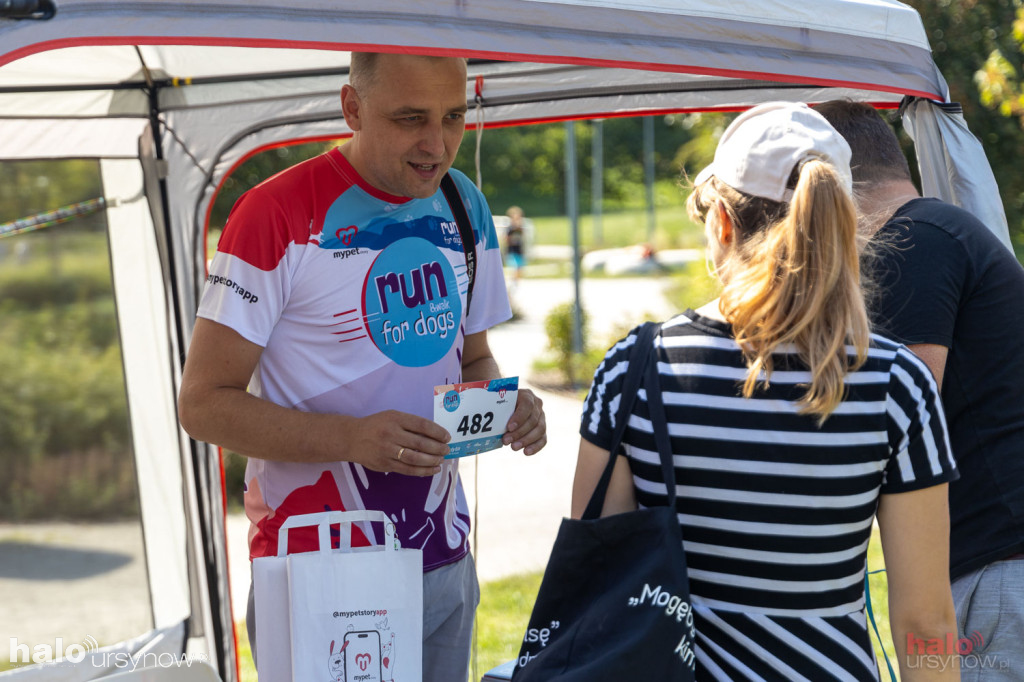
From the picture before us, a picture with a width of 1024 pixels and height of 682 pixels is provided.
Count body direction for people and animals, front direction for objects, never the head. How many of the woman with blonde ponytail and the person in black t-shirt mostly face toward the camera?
0

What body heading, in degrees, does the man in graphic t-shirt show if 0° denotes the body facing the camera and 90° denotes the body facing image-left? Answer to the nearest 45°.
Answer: approximately 315°

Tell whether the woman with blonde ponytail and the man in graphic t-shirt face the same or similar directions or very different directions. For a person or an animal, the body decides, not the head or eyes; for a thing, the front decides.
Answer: very different directions

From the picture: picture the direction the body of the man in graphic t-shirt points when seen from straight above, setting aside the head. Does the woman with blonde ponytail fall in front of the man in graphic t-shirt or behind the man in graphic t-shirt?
in front

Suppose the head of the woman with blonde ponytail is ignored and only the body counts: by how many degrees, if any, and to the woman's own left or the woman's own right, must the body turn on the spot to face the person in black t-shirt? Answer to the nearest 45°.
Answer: approximately 90° to the woman's own right

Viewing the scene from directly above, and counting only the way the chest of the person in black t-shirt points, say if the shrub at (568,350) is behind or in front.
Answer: in front

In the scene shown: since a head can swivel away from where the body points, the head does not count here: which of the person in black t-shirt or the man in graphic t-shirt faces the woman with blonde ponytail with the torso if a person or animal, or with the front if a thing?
the man in graphic t-shirt

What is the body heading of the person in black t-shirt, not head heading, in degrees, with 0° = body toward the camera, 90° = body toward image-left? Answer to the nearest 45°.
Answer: approximately 135°

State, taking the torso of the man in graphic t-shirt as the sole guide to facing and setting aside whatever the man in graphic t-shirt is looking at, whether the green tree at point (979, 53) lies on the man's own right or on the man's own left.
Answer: on the man's own left

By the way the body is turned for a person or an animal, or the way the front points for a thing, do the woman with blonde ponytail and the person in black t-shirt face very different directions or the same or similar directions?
same or similar directions

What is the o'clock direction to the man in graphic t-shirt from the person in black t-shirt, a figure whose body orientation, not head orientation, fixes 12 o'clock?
The man in graphic t-shirt is roughly at 10 o'clock from the person in black t-shirt.

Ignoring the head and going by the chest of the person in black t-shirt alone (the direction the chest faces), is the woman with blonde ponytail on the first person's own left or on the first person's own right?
on the first person's own left

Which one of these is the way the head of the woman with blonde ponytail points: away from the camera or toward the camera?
away from the camera

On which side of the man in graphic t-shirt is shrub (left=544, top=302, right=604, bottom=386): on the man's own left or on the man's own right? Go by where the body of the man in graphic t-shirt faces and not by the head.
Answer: on the man's own left
